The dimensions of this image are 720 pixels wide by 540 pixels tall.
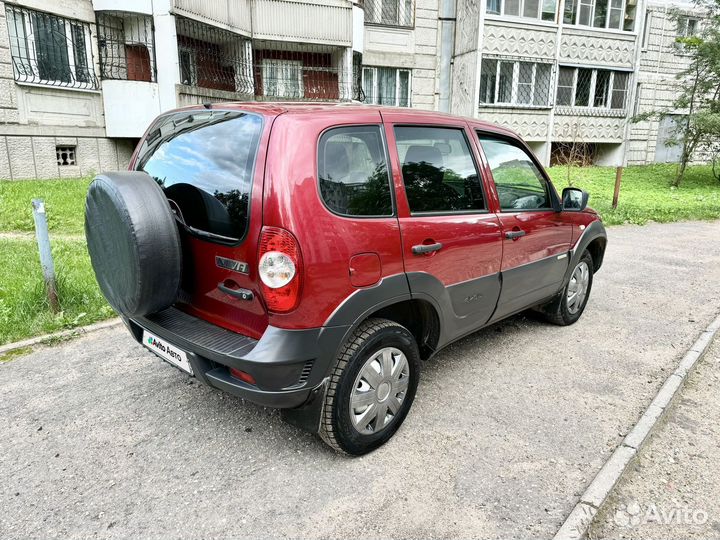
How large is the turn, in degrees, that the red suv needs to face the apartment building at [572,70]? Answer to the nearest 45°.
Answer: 0° — it already faces it

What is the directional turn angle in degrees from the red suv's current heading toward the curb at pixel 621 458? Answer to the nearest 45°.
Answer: approximately 45° to its right

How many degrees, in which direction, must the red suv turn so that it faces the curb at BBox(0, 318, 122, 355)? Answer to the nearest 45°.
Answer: approximately 90° to its left

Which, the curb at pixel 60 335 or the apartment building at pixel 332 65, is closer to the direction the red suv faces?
the apartment building

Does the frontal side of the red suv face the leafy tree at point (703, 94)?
yes

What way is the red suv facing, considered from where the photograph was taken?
facing away from the viewer and to the right of the viewer

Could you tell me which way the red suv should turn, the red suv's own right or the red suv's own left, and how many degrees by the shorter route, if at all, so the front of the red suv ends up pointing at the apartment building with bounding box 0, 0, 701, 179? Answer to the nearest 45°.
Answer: approximately 45° to the red suv's own left
